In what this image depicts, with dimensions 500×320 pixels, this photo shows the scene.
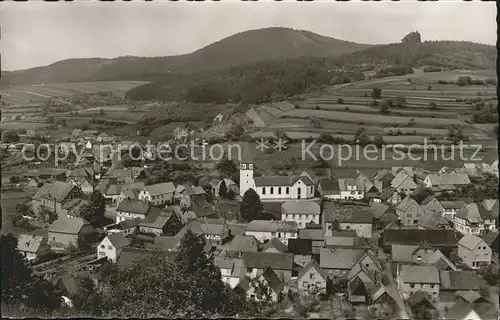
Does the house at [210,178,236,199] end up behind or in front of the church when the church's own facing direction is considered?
in front

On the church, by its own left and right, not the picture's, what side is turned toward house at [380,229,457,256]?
back

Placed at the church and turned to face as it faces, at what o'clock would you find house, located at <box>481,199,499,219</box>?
The house is roughly at 7 o'clock from the church.

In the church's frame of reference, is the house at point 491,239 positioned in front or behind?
behind

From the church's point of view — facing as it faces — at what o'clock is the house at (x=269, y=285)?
The house is roughly at 9 o'clock from the church.

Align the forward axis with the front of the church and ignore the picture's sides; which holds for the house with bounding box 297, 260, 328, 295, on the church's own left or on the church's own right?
on the church's own left

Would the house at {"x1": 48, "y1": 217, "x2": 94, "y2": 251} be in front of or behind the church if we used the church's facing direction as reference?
in front

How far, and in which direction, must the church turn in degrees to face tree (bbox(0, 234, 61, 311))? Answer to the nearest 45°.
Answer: approximately 45° to its left

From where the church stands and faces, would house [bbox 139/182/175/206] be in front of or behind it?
in front

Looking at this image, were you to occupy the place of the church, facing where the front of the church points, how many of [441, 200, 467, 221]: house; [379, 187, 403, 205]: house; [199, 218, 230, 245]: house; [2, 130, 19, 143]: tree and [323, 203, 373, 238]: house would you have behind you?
3

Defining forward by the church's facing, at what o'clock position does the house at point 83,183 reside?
The house is roughly at 12 o'clock from the church.

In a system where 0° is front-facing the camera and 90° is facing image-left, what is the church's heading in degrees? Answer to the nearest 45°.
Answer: approximately 90°

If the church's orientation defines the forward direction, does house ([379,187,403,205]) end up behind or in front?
behind
